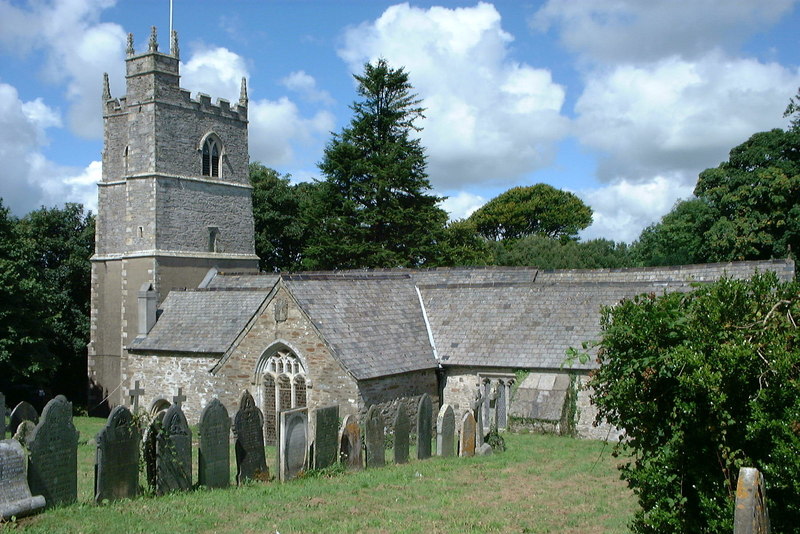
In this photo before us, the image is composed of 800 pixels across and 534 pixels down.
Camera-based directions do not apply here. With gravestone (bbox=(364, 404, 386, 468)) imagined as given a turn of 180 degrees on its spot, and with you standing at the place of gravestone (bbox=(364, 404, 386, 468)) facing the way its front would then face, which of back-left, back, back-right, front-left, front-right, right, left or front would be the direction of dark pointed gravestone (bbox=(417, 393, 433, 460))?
front-right

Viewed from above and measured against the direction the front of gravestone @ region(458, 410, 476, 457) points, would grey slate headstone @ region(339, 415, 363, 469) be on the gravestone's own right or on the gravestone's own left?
on the gravestone's own right

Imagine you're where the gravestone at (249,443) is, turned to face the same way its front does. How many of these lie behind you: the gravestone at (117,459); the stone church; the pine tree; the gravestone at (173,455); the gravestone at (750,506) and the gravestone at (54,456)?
2

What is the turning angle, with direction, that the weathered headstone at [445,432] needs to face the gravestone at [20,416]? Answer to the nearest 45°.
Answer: approximately 135° to its right

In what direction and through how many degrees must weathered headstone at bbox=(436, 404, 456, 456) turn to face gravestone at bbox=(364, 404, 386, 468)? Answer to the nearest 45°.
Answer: approximately 90° to its right

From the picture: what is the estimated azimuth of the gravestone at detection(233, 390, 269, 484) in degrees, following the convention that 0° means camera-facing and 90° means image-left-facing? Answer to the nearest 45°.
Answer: approximately 0°

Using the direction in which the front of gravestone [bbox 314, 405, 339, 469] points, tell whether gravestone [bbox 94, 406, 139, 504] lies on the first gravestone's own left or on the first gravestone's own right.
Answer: on the first gravestone's own right

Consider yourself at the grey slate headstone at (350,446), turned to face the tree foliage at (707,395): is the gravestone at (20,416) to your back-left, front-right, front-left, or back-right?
back-right

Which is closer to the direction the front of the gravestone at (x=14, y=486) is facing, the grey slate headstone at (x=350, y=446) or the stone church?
the grey slate headstone

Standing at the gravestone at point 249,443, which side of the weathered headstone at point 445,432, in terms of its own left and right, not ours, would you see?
right

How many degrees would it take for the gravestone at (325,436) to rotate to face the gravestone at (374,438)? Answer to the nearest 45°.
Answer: approximately 90° to its left

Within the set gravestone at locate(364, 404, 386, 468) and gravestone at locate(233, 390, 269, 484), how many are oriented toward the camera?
2
